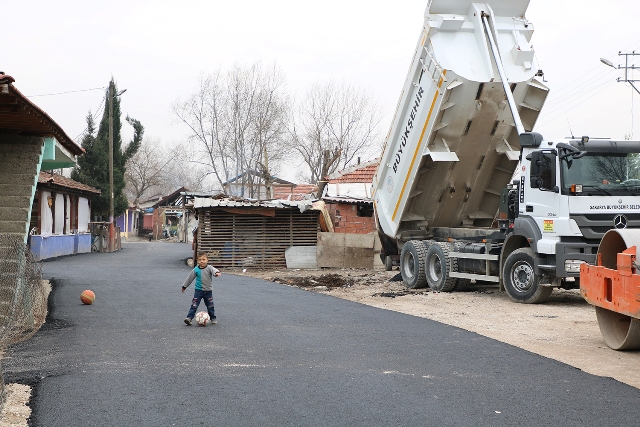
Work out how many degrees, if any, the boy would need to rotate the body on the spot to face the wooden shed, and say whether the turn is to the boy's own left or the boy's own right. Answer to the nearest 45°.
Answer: approximately 180°

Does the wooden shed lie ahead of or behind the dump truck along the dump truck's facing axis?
behind

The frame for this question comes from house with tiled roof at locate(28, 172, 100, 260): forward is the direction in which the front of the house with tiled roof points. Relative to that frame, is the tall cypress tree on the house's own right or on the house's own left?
on the house's own left

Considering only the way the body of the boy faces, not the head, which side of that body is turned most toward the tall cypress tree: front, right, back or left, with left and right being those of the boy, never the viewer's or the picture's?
back

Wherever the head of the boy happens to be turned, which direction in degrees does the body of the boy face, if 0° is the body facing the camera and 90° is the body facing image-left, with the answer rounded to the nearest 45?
approximately 0°

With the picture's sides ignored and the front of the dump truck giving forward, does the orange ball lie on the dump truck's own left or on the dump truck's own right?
on the dump truck's own right

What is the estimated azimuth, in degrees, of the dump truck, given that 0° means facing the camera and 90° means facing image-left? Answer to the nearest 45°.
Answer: approximately 315°

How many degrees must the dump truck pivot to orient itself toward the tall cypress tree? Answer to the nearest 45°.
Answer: approximately 180°
